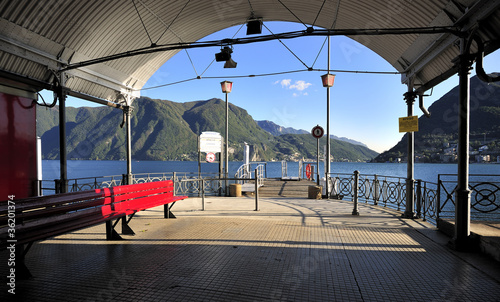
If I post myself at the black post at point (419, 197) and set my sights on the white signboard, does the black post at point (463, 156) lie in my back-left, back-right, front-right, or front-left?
back-left

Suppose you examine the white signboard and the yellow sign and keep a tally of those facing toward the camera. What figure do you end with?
2

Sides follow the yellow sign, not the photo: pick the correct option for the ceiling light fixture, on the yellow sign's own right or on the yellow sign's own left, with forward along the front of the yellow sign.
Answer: on the yellow sign's own right

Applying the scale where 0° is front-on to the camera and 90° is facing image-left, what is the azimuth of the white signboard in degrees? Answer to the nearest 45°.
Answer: approximately 0°

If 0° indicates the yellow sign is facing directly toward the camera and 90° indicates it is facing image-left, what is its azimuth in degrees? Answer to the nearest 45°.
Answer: approximately 0°

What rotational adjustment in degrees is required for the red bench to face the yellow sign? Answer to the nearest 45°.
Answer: approximately 45° to its left
